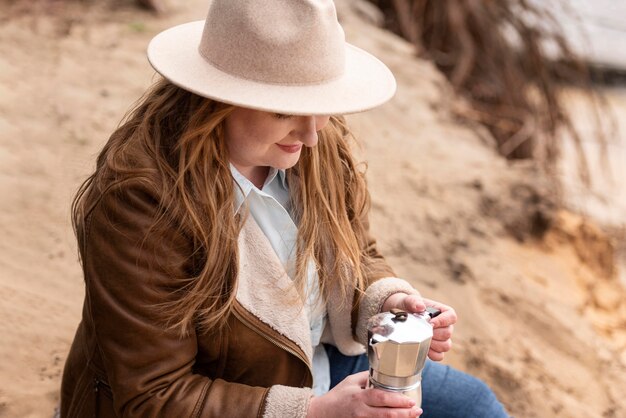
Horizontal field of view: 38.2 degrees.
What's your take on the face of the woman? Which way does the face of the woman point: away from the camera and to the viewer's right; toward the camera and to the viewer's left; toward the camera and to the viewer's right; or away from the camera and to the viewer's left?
toward the camera and to the viewer's right

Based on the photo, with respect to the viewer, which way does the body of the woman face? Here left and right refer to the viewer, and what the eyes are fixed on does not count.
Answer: facing the viewer and to the right of the viewer
